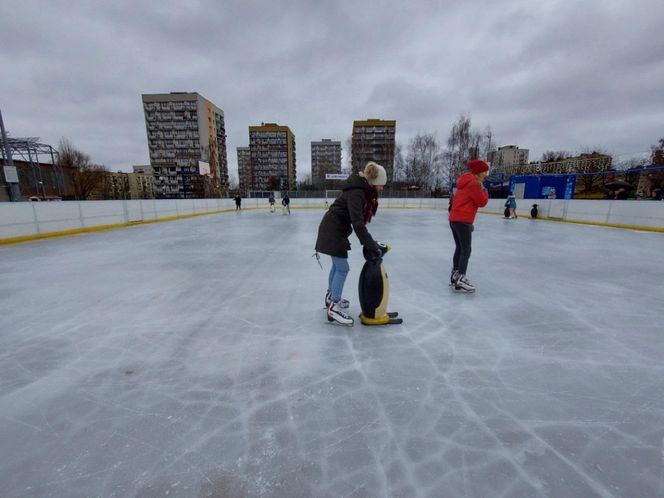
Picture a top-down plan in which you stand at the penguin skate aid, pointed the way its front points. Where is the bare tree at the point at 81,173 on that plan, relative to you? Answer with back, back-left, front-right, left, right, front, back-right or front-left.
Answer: back-left

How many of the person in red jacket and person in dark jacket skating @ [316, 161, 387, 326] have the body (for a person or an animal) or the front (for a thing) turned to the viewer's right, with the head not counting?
2

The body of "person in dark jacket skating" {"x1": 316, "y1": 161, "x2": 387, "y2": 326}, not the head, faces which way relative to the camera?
to the viewer's right

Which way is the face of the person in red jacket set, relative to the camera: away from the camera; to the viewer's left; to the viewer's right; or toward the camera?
to the viewer's right

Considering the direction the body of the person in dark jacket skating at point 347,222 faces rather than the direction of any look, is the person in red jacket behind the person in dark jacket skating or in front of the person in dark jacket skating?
in front

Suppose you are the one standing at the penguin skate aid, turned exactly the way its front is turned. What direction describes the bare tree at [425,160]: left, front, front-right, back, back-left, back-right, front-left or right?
left

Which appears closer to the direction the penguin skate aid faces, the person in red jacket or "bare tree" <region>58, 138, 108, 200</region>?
the person in red jacket

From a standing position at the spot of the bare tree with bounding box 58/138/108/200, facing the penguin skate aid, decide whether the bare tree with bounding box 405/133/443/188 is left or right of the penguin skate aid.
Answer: left

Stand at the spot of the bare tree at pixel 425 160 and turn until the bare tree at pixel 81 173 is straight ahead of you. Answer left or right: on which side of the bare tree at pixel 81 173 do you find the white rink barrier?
left

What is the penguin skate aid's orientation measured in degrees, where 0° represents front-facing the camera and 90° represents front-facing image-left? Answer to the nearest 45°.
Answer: approximately 270°

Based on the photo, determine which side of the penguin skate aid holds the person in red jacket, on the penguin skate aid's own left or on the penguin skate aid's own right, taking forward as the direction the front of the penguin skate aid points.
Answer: on the penguin skate aid's own left

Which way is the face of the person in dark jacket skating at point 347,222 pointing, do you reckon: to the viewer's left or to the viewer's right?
to the viewer's right
